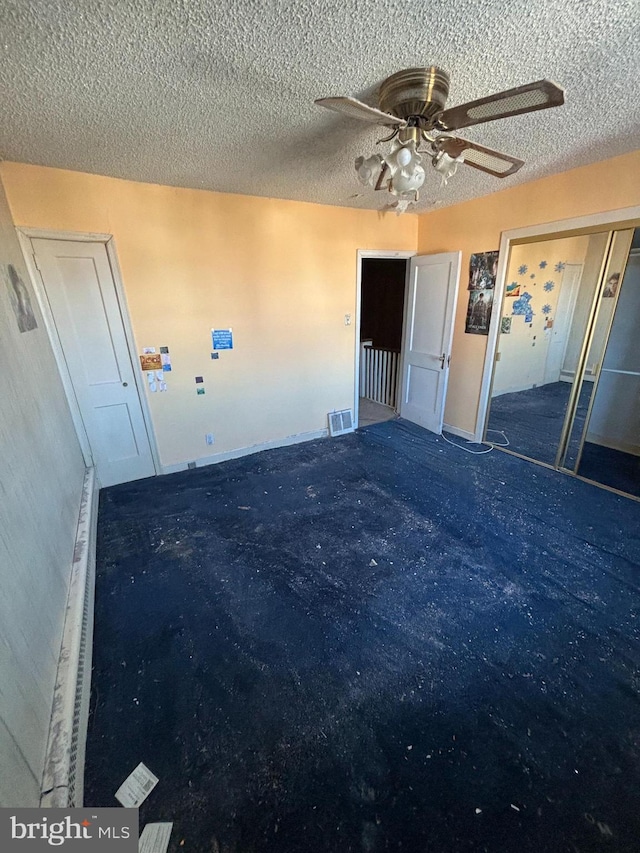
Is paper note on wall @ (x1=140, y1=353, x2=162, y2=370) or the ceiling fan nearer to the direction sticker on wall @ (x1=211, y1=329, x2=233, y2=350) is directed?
the ceiling fan

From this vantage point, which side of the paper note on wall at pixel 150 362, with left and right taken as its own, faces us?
front

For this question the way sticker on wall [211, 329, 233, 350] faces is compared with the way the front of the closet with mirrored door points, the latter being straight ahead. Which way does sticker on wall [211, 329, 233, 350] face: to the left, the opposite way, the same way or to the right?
to the left

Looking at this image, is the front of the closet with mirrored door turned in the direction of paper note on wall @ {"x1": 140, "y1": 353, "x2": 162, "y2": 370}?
yes

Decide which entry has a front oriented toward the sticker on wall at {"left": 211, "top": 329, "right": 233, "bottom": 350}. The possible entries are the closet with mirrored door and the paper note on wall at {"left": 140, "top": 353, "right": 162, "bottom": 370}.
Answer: the closet with mirrored door

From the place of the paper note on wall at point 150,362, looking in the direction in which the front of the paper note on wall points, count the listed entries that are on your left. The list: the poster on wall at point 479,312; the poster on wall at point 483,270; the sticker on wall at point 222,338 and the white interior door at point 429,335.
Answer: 4

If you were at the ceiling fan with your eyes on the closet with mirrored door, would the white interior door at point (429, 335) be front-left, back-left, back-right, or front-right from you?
front-left

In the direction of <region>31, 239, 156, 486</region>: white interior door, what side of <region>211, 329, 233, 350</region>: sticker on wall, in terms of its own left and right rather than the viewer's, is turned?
right

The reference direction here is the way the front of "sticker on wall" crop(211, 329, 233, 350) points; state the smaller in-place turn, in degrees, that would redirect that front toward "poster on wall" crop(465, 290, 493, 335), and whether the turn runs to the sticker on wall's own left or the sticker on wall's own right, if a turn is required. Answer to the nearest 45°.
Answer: approximately 90° to the sticker on wall's own left

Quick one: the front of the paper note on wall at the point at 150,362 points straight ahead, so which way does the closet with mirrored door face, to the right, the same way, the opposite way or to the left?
to the right

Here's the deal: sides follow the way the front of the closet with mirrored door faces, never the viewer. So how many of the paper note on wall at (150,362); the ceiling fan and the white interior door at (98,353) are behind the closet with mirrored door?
0

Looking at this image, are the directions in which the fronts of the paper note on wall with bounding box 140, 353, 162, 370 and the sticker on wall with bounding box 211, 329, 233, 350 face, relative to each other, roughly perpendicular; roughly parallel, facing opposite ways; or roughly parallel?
roughly parallel

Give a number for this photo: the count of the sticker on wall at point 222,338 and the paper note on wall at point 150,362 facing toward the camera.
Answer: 2

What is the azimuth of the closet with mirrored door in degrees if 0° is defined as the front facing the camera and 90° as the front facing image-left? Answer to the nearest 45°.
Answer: approximately 45°

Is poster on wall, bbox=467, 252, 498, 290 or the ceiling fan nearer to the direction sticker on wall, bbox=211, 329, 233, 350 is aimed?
the ceiling fan
